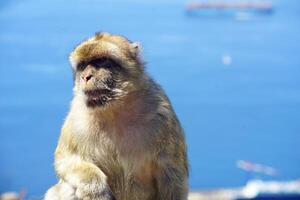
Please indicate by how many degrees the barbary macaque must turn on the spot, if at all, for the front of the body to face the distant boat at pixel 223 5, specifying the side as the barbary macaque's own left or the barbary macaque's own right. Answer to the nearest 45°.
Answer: approximately 135° to the barbary macaque's own right

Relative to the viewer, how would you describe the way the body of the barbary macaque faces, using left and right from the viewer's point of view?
facing the viewer and to the left of the viewer
